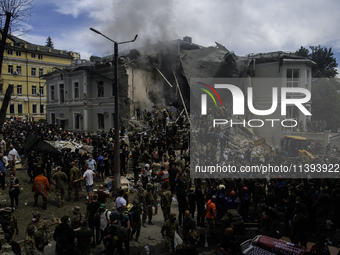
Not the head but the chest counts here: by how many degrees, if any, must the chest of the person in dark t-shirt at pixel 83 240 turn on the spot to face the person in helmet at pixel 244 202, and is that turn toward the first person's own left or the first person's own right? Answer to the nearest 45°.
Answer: approximately 90° to the first person's own right

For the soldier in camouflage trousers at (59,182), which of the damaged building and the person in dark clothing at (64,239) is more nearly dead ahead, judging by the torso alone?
the damaged building

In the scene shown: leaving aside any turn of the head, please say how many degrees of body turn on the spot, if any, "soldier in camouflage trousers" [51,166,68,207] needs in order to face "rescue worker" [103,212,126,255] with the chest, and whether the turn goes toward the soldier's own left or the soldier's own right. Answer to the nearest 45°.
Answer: approximately 180°

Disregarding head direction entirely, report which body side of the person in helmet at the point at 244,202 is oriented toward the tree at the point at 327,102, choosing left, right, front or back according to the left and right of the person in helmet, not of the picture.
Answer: front

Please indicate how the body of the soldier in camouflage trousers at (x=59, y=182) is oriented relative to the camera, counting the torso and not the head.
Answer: away from the camera

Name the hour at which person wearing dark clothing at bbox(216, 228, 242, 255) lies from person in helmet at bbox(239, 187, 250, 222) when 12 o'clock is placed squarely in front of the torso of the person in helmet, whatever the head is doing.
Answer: The person wearing dark clothing is roughly at 6 o'clock from the person in helmet.

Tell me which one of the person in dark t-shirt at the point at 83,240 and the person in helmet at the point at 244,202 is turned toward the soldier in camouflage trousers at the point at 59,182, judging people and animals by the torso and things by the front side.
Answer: the person in dark t-shirt at the point at 83,240

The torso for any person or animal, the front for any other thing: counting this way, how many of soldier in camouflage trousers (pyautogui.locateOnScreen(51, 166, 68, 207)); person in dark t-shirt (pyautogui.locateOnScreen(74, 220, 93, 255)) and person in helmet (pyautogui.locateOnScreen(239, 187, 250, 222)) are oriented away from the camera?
3

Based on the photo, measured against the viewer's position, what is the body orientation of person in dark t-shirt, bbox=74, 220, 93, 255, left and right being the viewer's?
facing away from the viewer

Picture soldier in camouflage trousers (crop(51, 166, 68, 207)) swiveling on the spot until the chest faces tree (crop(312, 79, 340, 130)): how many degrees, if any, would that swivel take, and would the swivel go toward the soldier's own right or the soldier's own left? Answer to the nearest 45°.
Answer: approximately 45° to the soldier's own right

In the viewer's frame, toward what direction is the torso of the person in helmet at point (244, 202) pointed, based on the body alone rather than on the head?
away from the camera

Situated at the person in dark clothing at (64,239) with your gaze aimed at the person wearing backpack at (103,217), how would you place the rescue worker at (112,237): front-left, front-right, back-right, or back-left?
front-right

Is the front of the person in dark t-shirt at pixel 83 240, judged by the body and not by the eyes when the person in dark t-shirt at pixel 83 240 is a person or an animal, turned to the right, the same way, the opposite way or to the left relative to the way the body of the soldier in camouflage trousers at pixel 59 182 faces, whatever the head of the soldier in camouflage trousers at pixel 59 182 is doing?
the same way

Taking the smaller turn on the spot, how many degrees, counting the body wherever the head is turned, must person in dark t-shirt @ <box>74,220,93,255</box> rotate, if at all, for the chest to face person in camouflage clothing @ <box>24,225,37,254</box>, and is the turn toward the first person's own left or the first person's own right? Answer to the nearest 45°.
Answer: approximately 45° to the first person's own left
